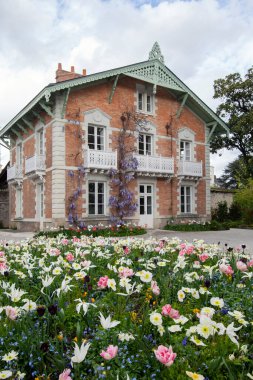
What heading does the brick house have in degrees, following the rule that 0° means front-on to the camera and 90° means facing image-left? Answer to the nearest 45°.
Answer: approximately 315°

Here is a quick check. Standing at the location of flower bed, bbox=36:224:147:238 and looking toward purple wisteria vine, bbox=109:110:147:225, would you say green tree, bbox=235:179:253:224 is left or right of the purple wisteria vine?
right

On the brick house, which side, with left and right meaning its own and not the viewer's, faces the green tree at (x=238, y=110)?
left

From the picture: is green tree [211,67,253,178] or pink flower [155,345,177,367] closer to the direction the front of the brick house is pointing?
the pink flower

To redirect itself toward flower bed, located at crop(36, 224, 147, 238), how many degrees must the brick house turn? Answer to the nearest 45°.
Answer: approximately 45° to its right

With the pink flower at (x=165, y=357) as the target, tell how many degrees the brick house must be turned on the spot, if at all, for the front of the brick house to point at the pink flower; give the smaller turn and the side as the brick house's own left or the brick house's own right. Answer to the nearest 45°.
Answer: approximately 45° to the brick house's own right

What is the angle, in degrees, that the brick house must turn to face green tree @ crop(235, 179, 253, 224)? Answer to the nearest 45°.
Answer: approximately 45° to its left
